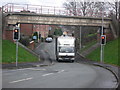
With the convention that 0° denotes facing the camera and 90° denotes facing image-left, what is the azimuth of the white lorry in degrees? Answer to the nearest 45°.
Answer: approximately 0°
